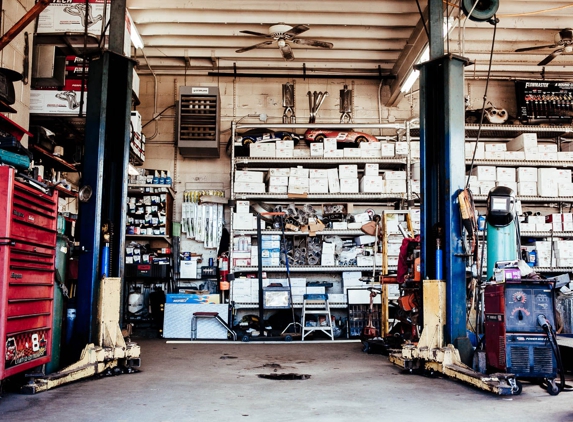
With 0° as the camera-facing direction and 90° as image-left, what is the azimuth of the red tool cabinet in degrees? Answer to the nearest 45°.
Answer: approximately 315°

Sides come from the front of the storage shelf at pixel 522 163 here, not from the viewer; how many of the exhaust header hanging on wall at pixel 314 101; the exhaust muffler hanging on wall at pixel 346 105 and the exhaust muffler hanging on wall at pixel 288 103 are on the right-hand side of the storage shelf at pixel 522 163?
3

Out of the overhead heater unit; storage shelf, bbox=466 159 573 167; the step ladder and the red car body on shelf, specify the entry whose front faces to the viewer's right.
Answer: the red car body on shelf

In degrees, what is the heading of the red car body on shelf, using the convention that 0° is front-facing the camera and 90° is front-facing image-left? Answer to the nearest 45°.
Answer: approximately 270°

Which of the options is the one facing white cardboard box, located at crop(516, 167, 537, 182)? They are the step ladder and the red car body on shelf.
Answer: the red car body on shelf

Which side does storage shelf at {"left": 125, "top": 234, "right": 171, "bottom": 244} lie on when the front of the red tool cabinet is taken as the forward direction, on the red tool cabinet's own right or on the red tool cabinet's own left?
on the red tool cabinet's own left

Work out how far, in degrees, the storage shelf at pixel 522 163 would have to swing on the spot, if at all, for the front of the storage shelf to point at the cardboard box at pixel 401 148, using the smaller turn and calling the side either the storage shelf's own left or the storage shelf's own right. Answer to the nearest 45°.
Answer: approximately 45° to the storage shelf's own right

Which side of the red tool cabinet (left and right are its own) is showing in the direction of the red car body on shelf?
left
